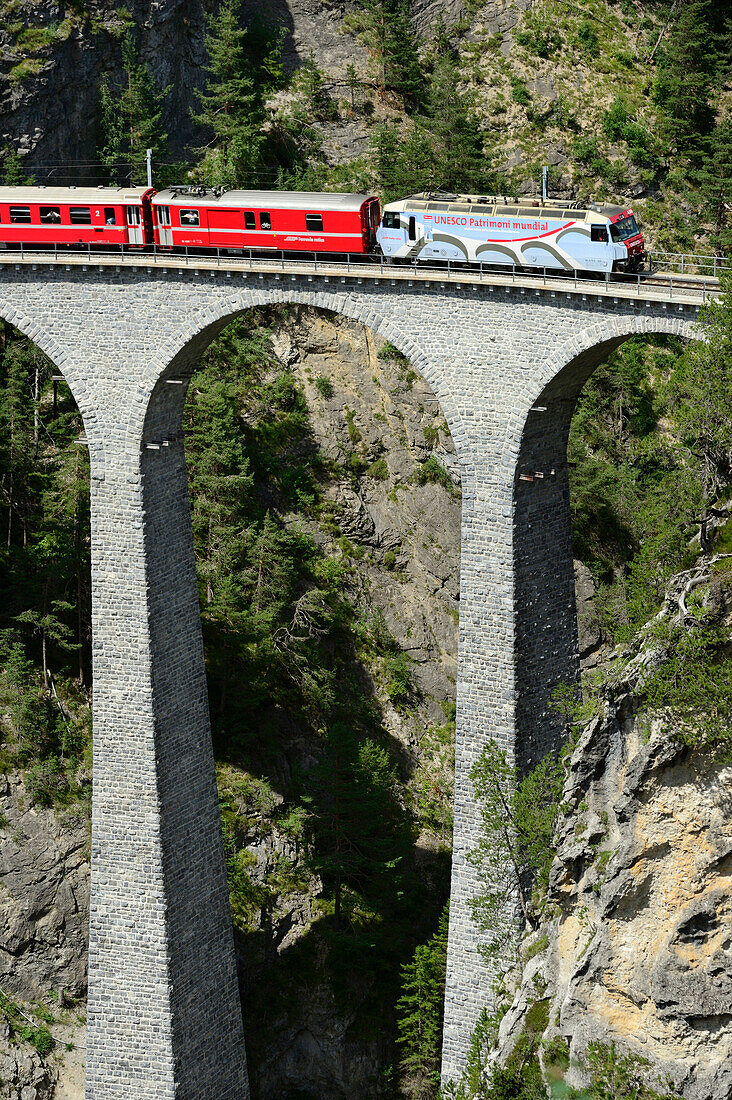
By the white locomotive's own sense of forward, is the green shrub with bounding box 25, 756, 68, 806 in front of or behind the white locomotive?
behind

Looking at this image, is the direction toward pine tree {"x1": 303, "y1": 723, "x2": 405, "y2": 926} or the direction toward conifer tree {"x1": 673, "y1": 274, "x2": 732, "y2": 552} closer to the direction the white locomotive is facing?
the conifer tree

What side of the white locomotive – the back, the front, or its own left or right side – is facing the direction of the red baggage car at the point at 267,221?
back

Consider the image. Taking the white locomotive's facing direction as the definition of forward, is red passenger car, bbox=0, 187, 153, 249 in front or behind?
behind

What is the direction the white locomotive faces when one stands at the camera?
facing the viewer and to the right of the viewer

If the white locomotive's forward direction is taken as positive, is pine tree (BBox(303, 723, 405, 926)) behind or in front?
behind

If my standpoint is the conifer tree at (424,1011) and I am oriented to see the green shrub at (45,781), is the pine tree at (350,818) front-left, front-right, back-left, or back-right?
front-right

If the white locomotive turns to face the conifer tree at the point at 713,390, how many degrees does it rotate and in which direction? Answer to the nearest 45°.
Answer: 0° — it already faces it
